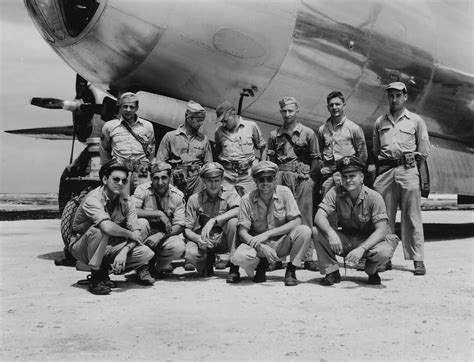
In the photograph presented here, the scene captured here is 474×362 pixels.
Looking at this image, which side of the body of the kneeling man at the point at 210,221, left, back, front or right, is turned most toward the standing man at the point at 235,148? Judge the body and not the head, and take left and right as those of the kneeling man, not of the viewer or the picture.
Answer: back

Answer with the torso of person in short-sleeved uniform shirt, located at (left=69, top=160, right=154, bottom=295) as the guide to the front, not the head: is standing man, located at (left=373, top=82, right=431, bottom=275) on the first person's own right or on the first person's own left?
on the first person's own left

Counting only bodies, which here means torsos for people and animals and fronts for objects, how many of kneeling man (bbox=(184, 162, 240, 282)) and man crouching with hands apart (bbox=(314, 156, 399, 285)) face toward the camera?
2

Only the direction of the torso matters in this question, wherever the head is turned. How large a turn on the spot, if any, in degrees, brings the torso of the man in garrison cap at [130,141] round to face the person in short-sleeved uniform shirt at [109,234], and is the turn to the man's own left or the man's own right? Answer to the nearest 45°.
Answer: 0° — they already face them

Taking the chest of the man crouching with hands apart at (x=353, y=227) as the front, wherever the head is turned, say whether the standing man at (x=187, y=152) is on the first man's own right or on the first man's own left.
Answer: on the first man's own right

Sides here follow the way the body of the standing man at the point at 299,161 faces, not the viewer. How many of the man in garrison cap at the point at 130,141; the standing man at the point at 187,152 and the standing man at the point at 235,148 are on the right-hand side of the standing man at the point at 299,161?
3

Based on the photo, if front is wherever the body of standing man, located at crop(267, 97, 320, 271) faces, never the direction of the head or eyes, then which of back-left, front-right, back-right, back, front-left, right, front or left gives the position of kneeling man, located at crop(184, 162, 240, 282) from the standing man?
front-right
